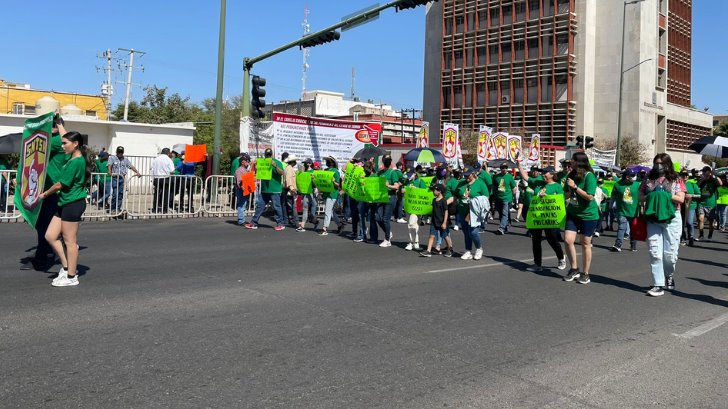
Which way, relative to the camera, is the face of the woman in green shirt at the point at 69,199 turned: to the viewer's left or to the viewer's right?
to the viewer's left

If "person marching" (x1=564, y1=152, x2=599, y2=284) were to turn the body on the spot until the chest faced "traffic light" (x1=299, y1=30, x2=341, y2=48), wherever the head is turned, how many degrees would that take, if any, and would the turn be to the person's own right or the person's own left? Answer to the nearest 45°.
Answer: approximately 90° to the person's own right

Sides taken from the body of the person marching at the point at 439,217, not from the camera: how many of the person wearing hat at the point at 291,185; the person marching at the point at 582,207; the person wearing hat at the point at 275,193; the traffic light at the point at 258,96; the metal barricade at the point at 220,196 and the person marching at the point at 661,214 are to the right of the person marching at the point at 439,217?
4

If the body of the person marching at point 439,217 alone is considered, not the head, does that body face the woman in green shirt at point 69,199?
yes

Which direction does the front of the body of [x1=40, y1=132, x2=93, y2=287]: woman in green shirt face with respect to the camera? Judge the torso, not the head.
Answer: to the viewer's left

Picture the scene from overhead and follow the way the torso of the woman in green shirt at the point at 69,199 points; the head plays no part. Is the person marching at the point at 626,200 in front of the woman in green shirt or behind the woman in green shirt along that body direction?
behind

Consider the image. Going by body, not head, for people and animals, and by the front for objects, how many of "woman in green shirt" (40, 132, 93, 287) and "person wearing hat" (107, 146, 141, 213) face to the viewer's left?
1

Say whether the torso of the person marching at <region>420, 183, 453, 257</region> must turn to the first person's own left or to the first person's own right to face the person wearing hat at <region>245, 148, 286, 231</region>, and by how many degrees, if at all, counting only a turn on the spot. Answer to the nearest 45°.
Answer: approximately 90° to the first person's own right

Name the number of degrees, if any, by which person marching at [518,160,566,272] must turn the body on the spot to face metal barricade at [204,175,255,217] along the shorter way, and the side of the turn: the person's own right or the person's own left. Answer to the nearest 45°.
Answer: approximately 90° to the person's own right

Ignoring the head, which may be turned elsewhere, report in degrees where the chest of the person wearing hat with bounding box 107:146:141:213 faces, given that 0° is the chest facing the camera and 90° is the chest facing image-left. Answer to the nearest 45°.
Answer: approximately 0°
